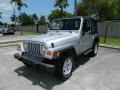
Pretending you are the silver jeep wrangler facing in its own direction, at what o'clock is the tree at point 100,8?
The tree is roughly at 5 o'clock from the silver jeep wrangler.

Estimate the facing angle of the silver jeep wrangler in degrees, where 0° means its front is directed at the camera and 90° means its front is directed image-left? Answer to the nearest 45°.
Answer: approximately 45°

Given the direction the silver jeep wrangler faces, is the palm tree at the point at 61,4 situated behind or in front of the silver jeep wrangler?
behind

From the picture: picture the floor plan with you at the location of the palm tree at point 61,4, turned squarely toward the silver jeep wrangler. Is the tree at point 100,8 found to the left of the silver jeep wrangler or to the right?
left
